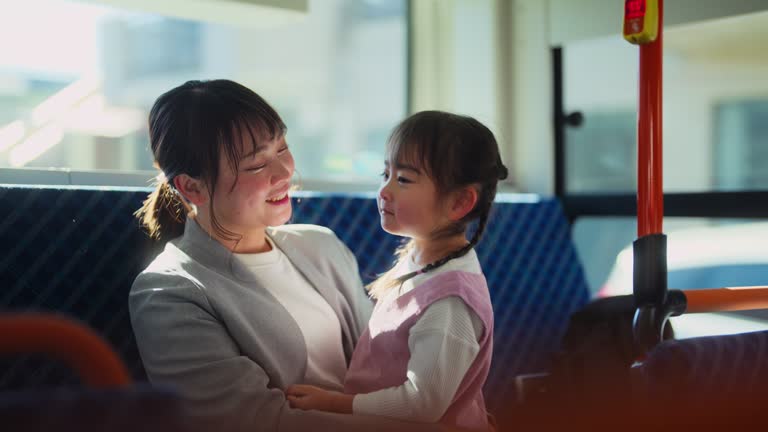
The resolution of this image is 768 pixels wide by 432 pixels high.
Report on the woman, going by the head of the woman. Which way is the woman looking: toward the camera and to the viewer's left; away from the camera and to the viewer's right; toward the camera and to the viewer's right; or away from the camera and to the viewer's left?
toward the camera and to the viewer's right

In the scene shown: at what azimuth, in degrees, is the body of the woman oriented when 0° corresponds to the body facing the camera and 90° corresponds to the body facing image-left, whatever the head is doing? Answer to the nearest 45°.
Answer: approximately 315°

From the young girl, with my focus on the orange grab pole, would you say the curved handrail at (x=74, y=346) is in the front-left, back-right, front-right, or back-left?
back-right

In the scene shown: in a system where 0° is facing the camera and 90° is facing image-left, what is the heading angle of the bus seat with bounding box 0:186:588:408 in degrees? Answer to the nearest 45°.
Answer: approximately 0°

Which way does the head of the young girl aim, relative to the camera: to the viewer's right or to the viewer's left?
to the viewer's left

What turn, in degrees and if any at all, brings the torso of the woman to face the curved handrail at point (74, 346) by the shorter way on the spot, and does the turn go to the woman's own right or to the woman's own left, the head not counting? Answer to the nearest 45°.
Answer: approximately 45° to the woman's own right

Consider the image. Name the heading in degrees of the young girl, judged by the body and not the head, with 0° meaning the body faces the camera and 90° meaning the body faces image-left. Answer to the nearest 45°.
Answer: approximately 45°
